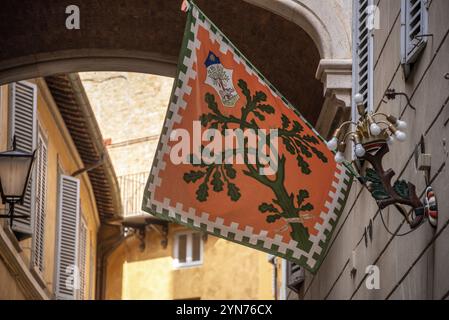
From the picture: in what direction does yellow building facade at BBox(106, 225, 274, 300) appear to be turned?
toward the camera

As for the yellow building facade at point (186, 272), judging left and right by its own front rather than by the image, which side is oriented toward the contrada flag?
front

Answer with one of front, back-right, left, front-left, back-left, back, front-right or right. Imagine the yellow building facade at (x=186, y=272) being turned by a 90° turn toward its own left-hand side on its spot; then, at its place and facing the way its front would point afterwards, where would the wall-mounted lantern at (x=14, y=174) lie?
right

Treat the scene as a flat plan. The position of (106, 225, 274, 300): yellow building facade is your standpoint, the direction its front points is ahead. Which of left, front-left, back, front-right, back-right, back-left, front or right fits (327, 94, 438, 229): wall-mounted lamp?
front
